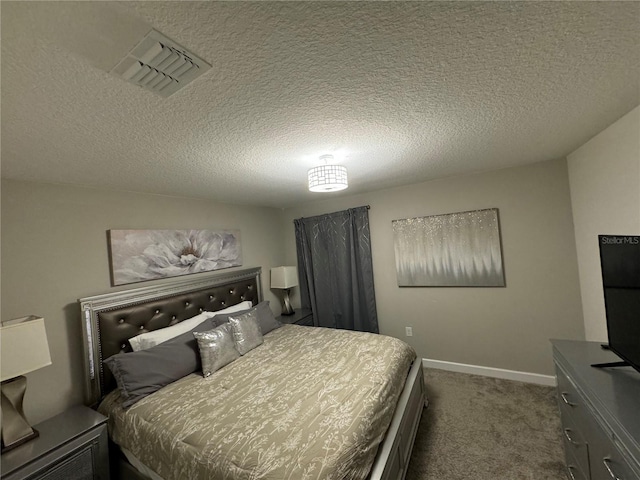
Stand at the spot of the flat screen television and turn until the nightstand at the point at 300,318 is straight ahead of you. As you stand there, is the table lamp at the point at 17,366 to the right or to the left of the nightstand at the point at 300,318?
left

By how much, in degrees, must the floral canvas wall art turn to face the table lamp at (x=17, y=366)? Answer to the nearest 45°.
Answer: approximately 90° to its right

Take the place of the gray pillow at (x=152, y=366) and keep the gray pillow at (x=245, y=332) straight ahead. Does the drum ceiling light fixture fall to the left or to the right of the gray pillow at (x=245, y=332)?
right

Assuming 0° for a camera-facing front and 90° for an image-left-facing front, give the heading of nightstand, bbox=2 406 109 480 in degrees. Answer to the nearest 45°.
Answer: approximately 315°

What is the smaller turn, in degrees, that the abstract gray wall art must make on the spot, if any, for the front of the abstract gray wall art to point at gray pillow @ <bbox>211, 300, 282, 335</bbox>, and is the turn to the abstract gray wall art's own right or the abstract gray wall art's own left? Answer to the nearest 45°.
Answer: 0° — it already faces it

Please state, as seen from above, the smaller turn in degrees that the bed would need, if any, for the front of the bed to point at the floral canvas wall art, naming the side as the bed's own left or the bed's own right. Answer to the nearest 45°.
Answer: approximately 180°

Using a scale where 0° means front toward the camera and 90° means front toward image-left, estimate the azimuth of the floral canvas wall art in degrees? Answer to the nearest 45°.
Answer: approximately 315°

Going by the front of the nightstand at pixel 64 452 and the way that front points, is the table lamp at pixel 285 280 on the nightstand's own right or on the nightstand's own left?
on the nightstand's own left

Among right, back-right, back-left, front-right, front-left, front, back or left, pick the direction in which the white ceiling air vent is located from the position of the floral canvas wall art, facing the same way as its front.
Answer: front-right
